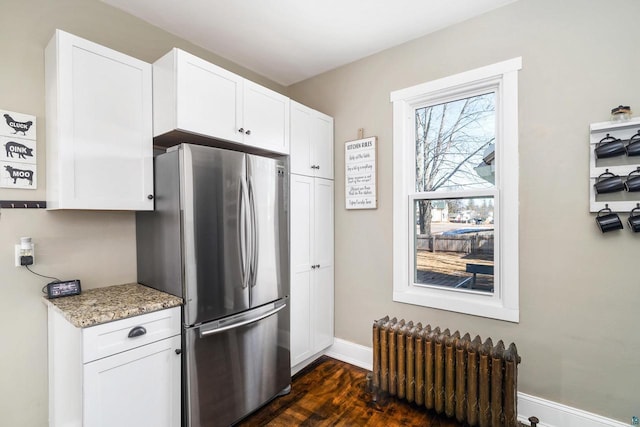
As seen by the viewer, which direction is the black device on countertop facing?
toward the camera

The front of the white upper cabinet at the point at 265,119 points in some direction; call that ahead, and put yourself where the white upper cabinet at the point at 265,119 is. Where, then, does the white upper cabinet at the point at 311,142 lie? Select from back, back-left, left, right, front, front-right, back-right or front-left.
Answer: left

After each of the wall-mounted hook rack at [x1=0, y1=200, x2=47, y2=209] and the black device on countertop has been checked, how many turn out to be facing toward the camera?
2

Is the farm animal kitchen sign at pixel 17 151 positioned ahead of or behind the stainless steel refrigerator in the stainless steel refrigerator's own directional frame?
behind

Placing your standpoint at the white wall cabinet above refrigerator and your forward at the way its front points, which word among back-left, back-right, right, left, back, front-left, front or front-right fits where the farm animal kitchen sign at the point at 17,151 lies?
back-right

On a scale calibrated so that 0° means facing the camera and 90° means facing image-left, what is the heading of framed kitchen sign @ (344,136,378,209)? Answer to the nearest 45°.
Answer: approximately 45°

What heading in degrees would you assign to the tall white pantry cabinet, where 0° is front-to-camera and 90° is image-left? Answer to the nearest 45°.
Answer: approximately 315°

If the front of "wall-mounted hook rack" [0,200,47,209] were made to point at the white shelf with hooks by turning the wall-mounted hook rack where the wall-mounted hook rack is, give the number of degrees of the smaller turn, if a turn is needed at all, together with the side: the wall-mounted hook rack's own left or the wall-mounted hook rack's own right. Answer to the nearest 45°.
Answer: approximately 45° to the wall-mounted hook rack's own left

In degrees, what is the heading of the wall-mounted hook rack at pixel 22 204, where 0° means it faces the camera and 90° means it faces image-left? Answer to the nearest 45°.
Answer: approximately 0°
